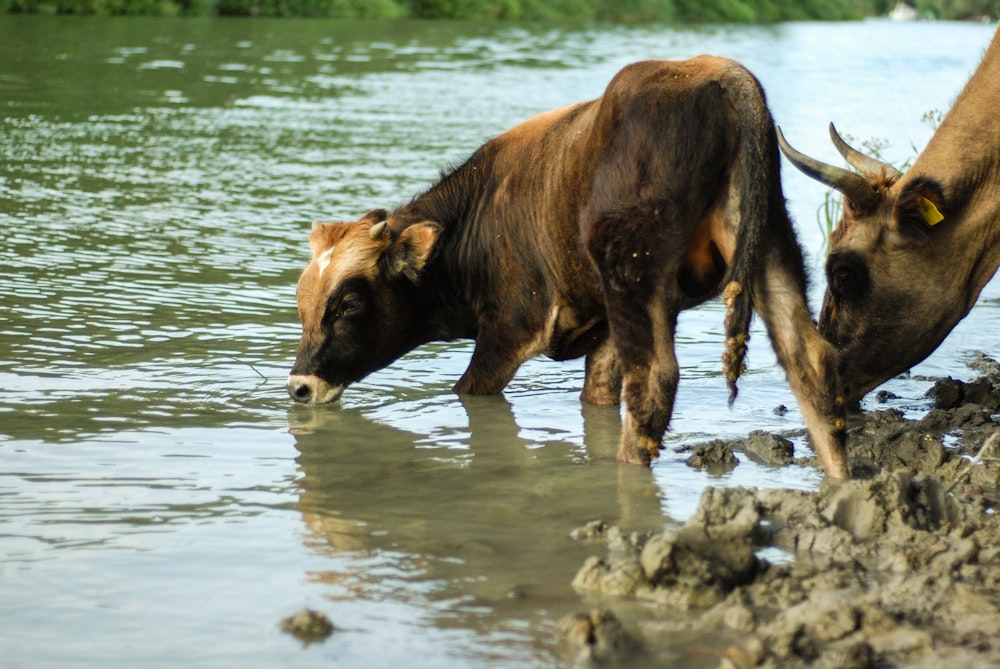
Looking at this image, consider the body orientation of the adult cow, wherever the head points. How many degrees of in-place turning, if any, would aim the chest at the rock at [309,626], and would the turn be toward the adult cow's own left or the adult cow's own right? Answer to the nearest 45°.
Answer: approximately 45° to the adult cow's own left

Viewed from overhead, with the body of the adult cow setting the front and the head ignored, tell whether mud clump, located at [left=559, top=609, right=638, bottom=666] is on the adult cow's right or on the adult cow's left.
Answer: on the adult cow's left

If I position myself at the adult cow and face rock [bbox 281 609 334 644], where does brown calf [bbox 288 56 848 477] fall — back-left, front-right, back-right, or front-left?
front-right

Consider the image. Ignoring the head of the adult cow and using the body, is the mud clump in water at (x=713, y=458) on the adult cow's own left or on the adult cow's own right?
on the adult cow's own left

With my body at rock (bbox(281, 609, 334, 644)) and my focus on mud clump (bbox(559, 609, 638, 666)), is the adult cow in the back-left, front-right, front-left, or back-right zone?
front-left

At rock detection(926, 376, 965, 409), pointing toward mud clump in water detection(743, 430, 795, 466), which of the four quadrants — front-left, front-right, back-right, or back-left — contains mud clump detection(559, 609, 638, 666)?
front-left

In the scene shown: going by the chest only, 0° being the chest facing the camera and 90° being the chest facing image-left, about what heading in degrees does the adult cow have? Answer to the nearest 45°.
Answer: approximately 90°

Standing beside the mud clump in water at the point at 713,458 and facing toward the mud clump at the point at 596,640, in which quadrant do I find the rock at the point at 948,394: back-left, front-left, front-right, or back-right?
back-left
